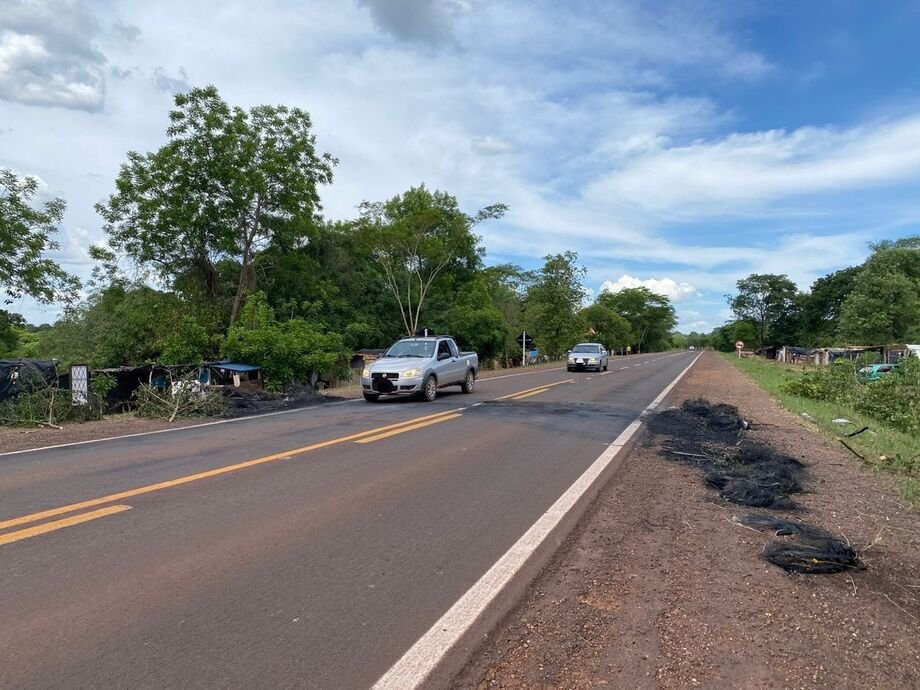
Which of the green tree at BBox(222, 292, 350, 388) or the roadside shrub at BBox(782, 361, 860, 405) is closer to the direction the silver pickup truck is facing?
the green tree

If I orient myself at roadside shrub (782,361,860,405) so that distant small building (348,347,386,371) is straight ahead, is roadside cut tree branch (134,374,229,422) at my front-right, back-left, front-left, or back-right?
front-left

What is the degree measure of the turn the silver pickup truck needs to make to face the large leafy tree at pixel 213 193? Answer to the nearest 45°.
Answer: approximately 90° to its right

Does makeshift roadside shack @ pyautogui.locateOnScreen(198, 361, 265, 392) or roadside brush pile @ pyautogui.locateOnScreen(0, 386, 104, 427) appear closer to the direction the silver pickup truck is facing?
the roadside brush pile

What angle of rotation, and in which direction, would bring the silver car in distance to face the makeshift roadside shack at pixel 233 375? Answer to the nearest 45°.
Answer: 0° — it already faces it

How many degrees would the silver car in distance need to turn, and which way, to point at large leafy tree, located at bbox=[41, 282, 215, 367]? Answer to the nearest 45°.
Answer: approximately 45° to its right

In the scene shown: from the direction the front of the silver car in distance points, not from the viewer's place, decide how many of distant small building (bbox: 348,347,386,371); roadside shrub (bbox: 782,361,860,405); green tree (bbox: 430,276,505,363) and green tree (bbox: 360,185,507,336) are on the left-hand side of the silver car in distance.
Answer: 1

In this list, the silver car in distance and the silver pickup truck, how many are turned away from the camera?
0

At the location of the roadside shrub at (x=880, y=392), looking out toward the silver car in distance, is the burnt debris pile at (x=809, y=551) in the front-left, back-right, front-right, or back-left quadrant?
back-left

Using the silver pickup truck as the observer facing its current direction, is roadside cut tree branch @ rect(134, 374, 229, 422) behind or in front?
in front

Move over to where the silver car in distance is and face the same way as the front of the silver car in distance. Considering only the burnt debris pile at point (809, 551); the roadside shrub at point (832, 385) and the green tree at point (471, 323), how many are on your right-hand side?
1

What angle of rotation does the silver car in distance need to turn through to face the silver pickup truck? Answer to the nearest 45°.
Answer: approximately 45° to its left

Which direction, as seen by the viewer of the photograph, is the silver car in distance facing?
facing the viewer and to the left of the viewer

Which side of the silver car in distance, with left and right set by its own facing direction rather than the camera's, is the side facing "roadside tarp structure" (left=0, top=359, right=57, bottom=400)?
front

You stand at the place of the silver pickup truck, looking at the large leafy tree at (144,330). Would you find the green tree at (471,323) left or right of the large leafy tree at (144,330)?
right

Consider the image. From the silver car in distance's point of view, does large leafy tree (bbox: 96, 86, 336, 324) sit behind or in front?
in front

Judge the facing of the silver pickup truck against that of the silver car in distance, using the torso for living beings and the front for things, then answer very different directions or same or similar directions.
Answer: same or similar directions

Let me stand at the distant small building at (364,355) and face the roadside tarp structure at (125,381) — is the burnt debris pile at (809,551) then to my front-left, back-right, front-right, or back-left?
front-left

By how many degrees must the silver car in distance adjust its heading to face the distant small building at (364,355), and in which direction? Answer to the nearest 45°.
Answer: approximately 45° to its right
